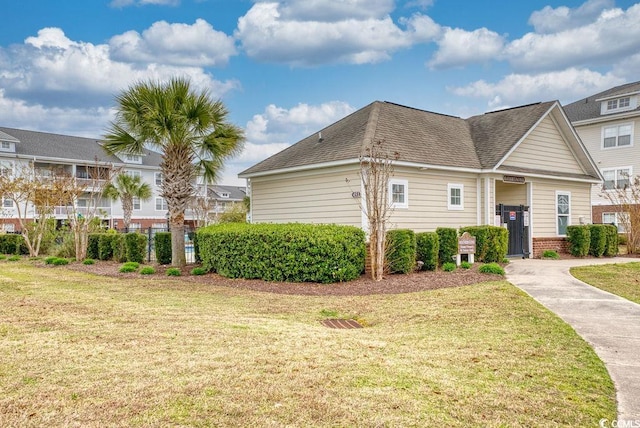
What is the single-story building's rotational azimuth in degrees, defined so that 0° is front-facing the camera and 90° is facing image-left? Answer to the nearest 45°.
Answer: approximately 315°

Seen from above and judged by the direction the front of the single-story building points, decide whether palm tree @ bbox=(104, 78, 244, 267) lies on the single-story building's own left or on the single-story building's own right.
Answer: on the single-story building's own right

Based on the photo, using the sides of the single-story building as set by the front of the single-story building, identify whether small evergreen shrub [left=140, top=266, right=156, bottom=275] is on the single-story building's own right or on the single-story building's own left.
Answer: on the single-story building's own right

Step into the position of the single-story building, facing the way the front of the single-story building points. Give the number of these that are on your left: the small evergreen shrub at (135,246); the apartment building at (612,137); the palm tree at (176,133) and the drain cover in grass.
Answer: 1

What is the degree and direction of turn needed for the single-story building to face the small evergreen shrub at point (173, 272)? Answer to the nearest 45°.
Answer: approximately 90° to its right

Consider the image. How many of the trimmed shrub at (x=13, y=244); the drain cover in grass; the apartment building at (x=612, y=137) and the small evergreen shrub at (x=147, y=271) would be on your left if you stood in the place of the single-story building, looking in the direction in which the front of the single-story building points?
1

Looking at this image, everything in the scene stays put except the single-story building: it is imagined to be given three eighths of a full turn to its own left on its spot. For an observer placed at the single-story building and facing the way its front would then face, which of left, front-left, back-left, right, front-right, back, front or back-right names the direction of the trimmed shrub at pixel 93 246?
left

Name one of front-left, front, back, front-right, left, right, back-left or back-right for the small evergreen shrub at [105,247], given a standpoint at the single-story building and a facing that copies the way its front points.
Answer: back-right

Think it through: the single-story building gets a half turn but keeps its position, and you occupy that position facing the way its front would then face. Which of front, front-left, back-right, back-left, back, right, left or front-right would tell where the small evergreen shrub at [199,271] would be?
left

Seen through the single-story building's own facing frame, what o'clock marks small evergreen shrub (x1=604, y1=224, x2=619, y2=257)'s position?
The small evergreen shrub is roughly at 10 o'clock from the single-story building.

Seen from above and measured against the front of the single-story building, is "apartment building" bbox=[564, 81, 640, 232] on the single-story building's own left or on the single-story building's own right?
on the single-story building's own left

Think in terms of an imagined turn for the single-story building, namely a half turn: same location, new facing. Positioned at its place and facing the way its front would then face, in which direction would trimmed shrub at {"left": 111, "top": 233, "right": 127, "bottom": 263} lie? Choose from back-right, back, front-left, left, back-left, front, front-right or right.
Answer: front-left
